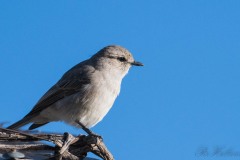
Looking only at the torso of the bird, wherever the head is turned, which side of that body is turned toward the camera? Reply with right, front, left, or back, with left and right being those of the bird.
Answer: right
